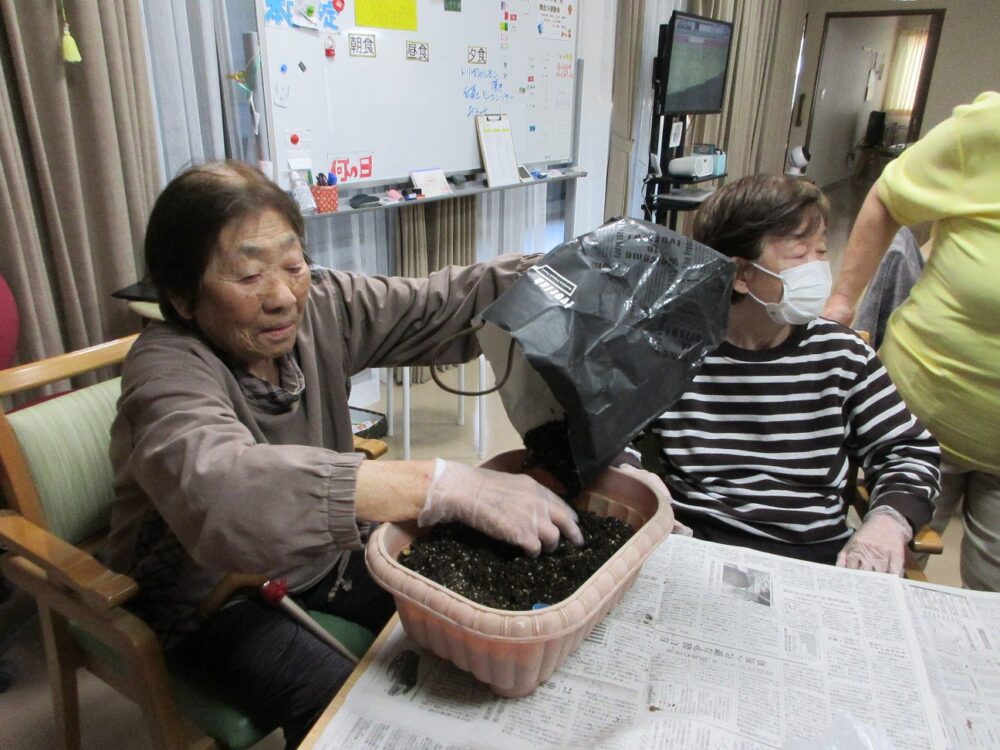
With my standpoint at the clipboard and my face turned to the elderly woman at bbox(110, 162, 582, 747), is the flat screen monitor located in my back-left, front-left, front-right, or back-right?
back-left

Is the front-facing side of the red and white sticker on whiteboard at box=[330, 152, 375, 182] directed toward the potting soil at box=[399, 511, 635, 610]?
yes

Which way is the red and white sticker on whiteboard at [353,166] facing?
toward the camera

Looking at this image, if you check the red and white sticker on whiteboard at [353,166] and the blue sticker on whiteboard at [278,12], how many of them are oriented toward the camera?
2

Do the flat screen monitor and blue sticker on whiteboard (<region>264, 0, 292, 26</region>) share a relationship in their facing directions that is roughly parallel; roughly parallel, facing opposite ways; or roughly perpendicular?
roughly parallel

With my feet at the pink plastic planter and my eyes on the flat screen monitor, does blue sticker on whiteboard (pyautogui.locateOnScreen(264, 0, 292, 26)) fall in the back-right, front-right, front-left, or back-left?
front-left

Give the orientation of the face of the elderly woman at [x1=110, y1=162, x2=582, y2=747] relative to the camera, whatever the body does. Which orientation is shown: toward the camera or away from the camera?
toward the camera

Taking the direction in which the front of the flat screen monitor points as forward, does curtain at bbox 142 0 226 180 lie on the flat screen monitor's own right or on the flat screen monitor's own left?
on the flat screen monitor's own right

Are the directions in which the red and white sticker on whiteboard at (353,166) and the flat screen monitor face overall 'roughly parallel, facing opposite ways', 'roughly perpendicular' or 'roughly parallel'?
roughly parallel

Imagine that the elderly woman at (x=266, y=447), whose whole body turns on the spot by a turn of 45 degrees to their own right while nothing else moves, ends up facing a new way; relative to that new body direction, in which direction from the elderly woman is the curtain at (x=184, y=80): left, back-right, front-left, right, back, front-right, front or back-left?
back

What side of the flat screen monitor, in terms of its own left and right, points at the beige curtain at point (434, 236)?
right

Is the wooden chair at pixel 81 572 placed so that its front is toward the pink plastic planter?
yes

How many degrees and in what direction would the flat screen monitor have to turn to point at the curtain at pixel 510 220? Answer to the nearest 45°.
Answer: approximately 90° to its right

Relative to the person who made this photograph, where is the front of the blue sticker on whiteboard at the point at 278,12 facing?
facing the viewer

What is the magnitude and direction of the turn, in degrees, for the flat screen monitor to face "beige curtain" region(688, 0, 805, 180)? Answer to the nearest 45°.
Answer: approximately 135° to its left

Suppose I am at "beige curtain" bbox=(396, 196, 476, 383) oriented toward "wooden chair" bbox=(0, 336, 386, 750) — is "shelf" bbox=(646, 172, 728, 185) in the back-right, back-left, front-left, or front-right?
back-left

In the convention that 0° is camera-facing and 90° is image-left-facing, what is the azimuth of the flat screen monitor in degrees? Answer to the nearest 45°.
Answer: approximately 315°
